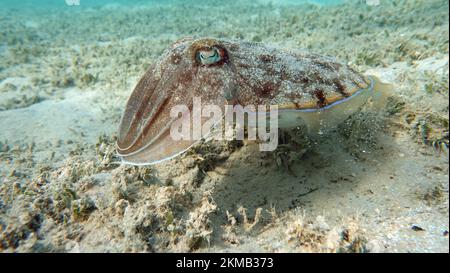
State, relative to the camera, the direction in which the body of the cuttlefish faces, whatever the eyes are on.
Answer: to the viewer's left
